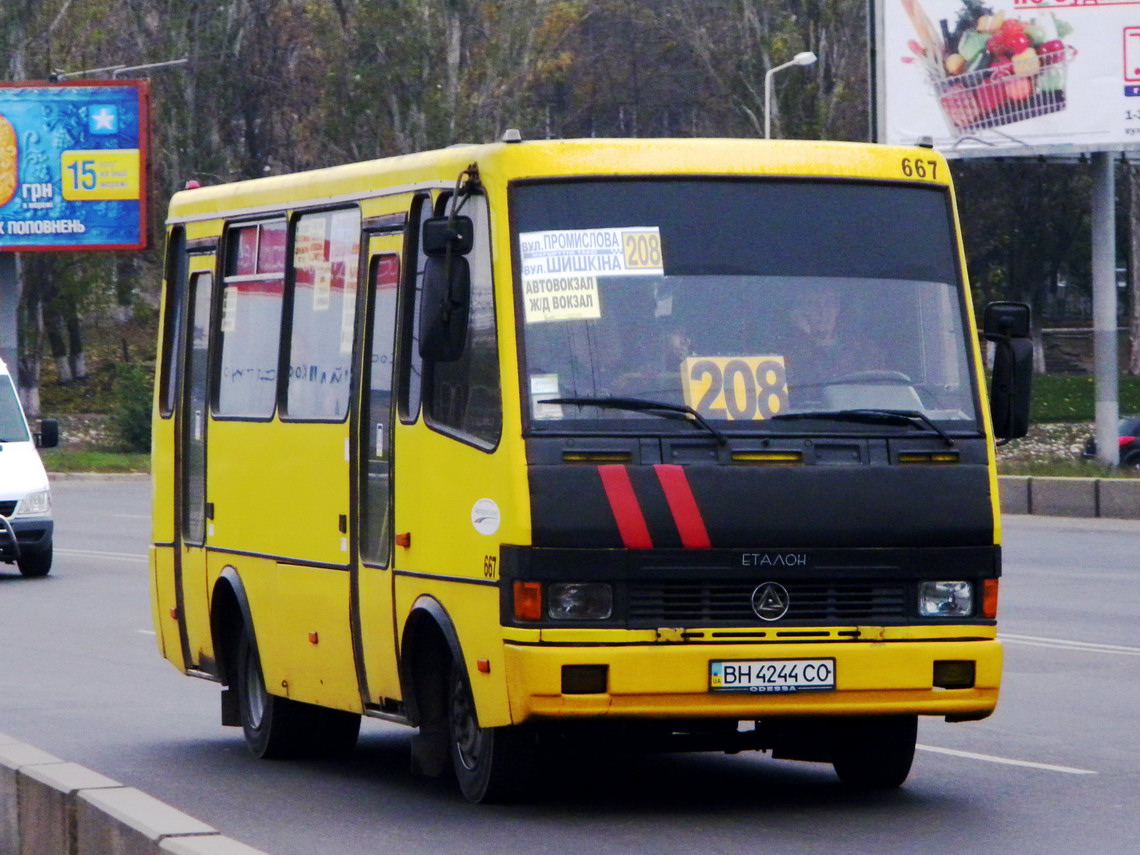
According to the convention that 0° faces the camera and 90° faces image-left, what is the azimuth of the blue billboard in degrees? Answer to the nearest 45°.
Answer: approximately 0°

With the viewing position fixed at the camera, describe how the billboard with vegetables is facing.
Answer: facing the viewer

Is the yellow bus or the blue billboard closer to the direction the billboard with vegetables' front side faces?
the yellow bus

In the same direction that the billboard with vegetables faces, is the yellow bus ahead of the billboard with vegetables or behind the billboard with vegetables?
ahead

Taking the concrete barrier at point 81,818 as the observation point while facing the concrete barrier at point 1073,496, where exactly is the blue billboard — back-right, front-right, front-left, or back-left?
front-left

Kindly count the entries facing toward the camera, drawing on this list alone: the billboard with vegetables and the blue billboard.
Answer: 2

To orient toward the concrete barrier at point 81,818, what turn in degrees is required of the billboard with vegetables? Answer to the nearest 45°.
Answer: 0° — it already faces it

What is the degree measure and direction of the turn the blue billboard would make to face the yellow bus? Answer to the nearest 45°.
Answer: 0° — it already faces it

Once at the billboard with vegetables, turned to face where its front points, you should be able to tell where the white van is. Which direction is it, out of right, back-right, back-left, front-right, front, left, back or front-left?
front-right

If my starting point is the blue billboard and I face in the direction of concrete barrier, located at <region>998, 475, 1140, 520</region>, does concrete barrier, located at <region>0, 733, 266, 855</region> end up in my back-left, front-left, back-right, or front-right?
front-right

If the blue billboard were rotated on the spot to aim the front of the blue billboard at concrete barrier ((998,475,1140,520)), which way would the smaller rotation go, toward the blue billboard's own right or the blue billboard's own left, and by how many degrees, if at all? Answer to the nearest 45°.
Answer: approximately 45° to the blue billboard's own left
